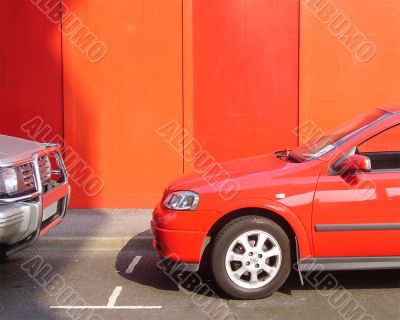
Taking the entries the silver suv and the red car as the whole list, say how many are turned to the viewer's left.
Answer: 1

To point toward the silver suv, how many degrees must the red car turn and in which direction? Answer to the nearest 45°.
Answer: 0° — it already faces it

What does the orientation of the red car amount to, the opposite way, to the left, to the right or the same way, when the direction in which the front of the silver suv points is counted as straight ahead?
the opposite way

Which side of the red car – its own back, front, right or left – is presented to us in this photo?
left

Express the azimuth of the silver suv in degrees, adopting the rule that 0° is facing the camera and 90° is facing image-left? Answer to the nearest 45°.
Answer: approximately 315°
